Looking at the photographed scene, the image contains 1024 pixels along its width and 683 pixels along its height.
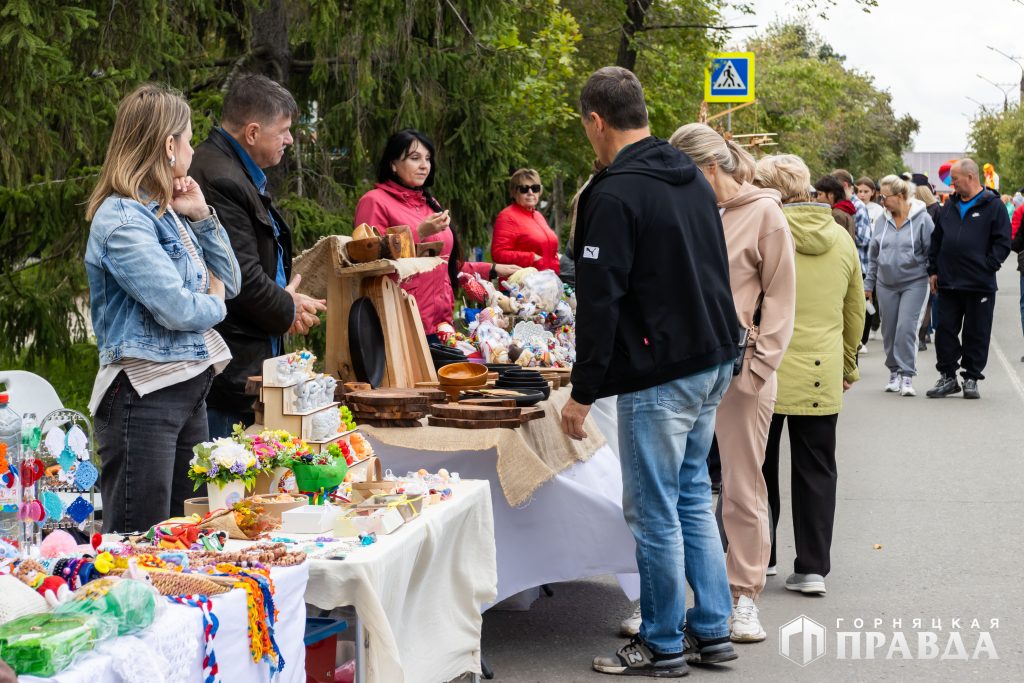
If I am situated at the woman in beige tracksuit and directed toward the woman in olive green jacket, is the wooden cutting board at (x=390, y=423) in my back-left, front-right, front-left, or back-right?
back-left

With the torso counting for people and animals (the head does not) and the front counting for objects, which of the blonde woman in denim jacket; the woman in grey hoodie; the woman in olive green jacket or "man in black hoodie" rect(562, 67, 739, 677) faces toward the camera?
the woman in grey hoodie

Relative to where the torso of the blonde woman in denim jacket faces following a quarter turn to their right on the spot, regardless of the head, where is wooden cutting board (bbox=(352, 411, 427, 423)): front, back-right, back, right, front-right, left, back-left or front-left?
back-left

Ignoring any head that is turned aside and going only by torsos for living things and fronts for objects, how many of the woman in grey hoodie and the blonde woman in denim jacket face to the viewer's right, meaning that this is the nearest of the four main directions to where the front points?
1

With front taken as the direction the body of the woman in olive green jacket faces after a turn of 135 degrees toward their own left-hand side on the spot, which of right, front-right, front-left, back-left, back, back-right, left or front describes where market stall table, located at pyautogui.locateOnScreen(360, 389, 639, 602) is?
front-right

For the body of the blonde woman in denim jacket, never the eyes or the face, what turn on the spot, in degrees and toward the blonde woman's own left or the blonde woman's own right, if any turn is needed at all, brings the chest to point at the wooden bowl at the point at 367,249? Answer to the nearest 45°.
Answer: approximately 45° to the blonde woman's own left

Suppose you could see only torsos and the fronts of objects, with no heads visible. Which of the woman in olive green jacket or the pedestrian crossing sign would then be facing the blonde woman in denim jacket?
the pedestrian crossing sign

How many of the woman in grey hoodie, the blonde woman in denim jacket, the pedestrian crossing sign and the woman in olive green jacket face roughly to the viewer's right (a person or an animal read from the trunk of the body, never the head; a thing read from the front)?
1

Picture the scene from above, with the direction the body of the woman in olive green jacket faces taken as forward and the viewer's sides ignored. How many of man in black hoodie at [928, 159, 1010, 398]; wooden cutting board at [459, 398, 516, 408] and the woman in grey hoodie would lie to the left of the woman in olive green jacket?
1

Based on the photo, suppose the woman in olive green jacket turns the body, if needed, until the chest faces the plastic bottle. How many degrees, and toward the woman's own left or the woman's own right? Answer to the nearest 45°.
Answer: approximately 90° to the woman's own left

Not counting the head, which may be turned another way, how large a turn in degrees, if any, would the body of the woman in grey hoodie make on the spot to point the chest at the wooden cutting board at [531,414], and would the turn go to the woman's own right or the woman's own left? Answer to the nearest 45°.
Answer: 0° — they already face it

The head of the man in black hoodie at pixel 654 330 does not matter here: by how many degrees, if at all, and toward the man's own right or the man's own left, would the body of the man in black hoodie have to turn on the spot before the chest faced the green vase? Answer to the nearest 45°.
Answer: approximately 90° to the man's own left

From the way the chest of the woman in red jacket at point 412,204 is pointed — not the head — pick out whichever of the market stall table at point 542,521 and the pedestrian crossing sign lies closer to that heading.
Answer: the market stall table

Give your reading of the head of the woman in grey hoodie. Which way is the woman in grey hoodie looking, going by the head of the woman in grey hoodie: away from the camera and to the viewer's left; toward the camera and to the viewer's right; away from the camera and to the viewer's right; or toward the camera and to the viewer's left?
toward the camera and to the viewer's left

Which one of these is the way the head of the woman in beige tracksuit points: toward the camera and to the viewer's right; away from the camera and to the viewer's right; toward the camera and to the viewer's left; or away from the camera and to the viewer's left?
away from the camera and to the viewer's left

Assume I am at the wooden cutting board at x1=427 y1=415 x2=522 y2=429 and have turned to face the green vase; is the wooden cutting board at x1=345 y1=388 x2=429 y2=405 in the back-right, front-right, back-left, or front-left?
front-right

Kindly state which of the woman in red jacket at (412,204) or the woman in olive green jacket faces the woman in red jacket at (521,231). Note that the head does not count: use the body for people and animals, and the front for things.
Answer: the woman in olive green jacket

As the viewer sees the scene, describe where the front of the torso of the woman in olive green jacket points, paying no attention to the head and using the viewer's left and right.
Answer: facing away from the viewer and to the left of the viewer
